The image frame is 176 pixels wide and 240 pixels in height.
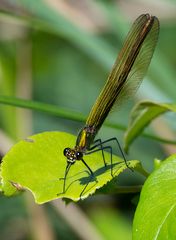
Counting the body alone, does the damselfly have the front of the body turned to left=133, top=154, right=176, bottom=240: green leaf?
no

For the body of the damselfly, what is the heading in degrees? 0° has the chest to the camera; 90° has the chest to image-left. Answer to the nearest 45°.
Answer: approximately 45°
